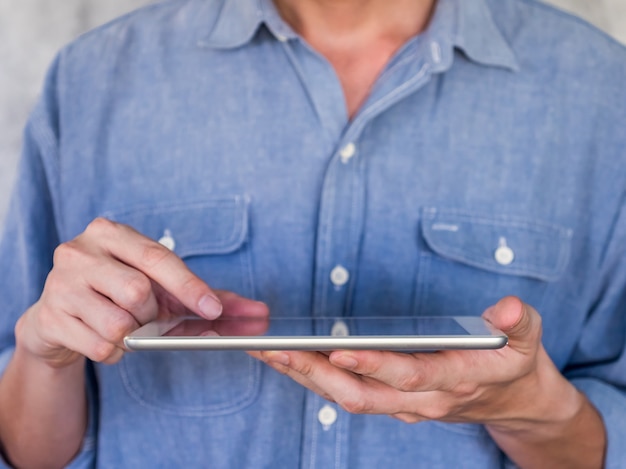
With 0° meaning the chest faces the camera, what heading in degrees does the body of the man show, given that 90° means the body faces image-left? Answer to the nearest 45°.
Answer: approximately 0°
